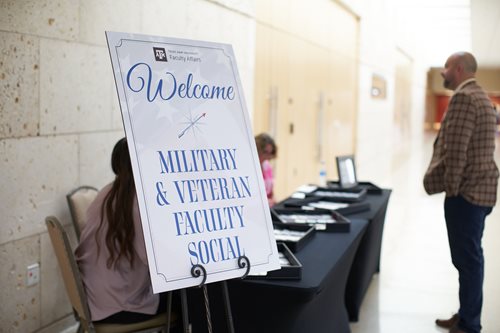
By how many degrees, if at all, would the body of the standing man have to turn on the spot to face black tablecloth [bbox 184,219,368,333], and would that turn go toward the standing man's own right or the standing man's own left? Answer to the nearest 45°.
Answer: approximately 45° to the standing man's own left

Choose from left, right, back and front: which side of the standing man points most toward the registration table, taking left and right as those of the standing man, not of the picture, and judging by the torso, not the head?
front

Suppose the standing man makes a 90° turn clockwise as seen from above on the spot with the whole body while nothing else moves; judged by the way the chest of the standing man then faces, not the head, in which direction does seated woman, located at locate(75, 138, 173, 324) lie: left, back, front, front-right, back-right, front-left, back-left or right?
back-left

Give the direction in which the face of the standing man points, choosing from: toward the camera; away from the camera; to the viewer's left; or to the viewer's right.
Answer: to the viewer's left

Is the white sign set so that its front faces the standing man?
no

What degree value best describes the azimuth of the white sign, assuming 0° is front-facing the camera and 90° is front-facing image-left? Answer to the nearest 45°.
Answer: approximately 315°

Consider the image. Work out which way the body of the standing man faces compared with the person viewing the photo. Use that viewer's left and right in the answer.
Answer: facing to the left of the viewer

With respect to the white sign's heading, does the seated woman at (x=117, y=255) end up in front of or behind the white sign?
behind

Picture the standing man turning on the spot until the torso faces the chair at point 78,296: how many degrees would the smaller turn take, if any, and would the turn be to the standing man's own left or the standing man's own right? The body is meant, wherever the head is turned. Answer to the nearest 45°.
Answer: approximately 45° to the standing man's own left

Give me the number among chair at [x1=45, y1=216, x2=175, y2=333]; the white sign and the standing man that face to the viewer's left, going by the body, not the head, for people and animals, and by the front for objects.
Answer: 1

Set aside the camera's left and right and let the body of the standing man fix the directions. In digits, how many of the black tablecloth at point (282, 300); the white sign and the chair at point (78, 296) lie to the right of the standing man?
0
